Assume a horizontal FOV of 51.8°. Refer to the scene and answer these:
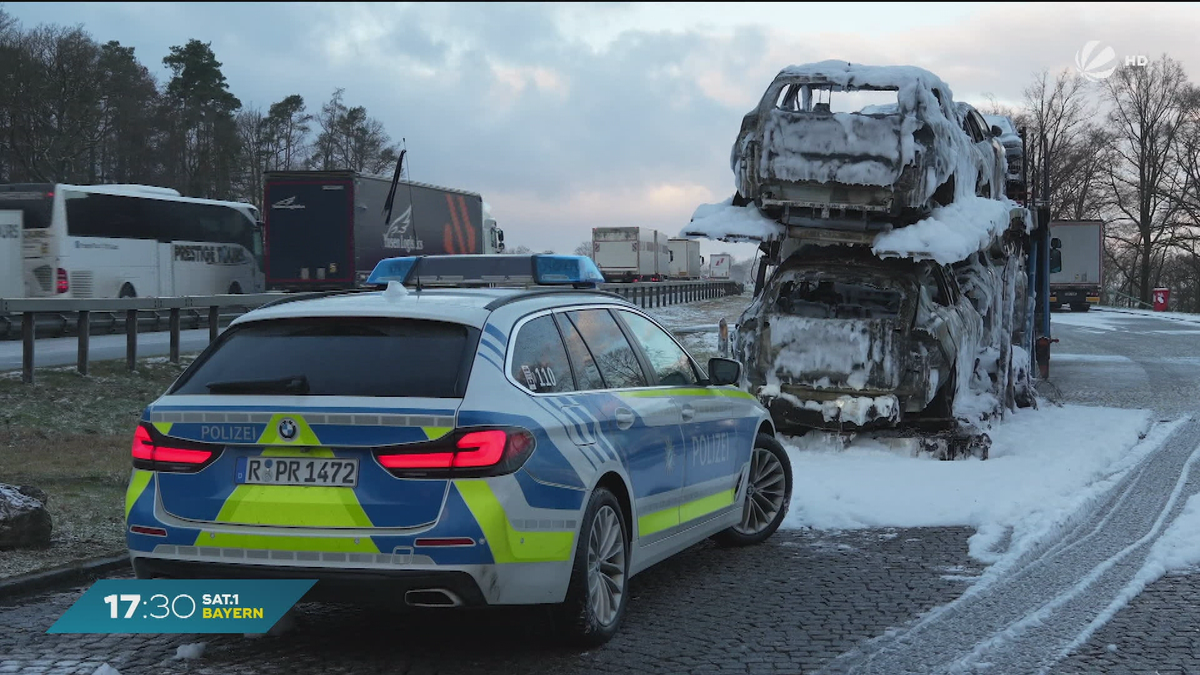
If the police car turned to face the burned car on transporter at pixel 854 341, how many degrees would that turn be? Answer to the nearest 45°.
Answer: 0° — it already faces it

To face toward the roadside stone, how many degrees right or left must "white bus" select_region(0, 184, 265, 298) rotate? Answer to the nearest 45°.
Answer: approximately 135° to its right

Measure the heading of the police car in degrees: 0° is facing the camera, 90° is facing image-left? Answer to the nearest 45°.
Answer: approximately 225°

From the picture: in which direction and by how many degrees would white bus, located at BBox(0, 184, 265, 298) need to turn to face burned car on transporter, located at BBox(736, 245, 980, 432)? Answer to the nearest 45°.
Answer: approximately 135° to its right

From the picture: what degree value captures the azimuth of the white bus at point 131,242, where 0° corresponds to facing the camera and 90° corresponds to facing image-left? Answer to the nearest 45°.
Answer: approximately 225°

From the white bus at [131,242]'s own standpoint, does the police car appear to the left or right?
on its right

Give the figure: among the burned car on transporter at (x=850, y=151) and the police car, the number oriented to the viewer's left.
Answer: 0
